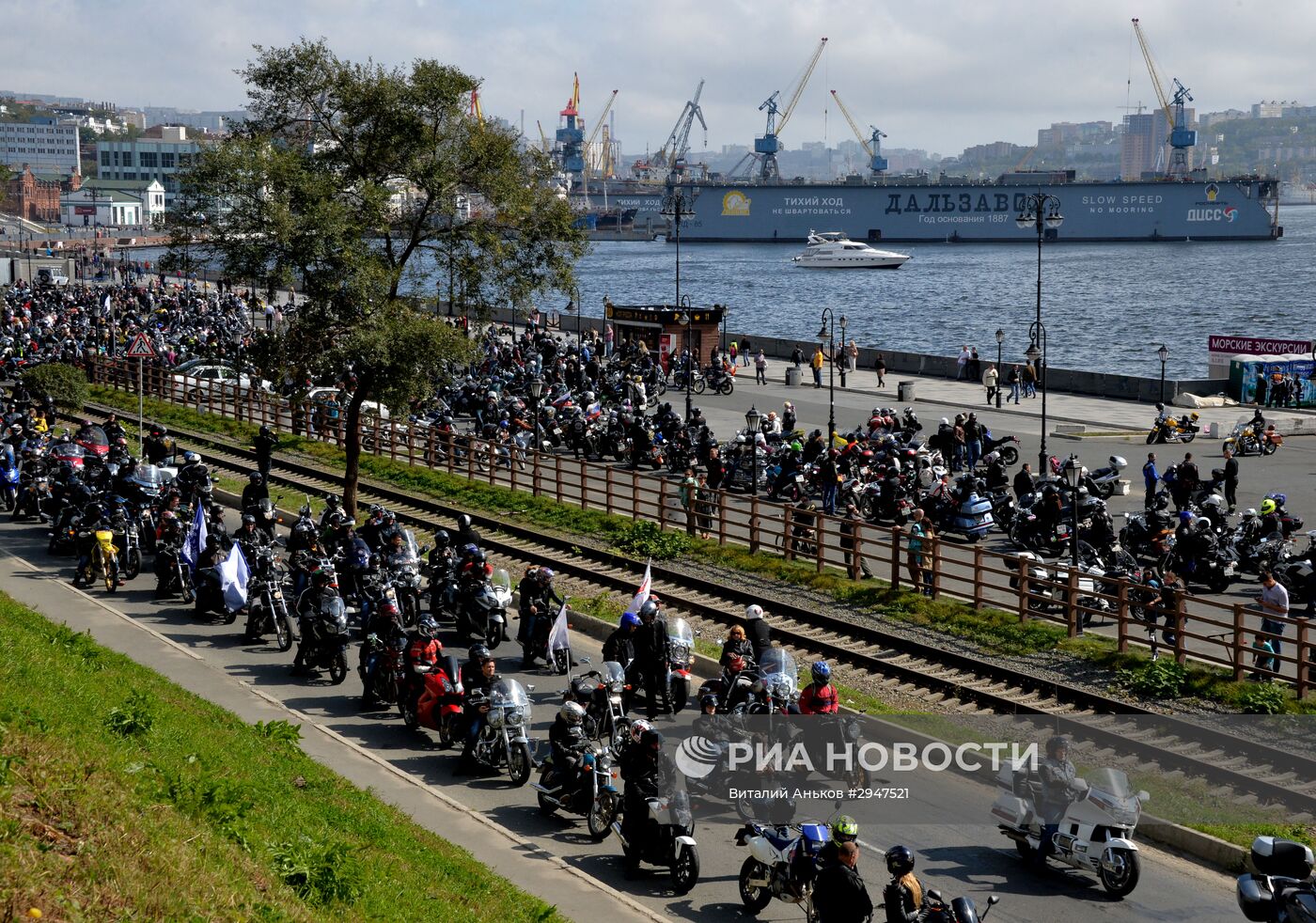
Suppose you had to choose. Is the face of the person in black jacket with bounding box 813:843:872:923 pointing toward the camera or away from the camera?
away from the camera

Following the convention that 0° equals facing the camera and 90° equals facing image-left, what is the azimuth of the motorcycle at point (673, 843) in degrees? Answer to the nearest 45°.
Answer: approximately 315°

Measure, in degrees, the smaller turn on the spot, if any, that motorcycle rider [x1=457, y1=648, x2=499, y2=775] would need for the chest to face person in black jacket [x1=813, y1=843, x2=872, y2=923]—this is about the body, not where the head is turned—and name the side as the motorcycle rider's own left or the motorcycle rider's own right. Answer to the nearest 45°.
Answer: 0° — they already face them

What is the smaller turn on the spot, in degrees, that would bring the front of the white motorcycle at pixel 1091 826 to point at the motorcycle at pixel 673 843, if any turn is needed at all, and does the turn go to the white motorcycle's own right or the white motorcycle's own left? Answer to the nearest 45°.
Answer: approximately 135° to the white motorcycle's own right

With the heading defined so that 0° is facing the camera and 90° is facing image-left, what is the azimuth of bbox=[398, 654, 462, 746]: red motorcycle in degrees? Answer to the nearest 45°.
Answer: approximately 315°
